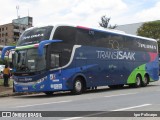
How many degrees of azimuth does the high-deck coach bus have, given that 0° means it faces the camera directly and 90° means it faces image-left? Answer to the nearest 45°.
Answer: approximately 45°
